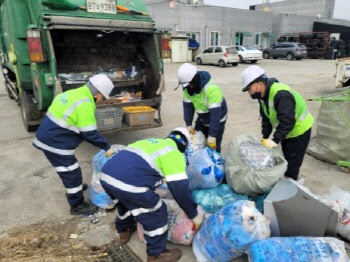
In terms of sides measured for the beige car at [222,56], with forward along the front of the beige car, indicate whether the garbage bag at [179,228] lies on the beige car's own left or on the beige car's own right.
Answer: on the beige car's own left

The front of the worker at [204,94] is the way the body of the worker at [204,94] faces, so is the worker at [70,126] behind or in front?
in front

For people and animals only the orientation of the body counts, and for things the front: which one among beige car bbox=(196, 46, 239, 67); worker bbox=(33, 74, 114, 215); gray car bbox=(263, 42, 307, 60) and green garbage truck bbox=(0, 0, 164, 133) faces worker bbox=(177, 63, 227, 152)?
worker bbox=(33, 74, 114, 215)

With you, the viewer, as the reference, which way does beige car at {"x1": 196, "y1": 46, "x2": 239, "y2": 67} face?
facing away from the viewer and to the left of the viewer

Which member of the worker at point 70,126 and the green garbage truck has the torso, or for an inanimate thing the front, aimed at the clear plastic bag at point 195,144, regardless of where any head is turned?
the worker

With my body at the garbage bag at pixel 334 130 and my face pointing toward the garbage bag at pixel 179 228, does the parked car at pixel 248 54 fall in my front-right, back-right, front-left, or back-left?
back-right

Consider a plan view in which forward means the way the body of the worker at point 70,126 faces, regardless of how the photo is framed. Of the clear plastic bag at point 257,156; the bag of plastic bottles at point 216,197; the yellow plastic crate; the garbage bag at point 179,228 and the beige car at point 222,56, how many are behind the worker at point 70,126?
0

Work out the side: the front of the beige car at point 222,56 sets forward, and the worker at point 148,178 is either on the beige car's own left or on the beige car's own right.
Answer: on the beige car's own left

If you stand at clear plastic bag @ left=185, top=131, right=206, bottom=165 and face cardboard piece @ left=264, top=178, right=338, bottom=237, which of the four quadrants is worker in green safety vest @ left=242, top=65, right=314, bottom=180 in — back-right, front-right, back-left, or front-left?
front-left

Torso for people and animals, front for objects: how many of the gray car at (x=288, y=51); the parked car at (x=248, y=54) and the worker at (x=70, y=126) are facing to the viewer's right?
1

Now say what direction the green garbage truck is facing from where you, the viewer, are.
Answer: facing away from the viewer and to the left of the viewer

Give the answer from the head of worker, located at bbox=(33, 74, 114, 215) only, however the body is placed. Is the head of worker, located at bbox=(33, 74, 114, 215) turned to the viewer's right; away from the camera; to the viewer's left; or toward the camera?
to the viewer's right

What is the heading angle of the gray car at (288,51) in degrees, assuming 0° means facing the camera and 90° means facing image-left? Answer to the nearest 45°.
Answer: approximately 135°

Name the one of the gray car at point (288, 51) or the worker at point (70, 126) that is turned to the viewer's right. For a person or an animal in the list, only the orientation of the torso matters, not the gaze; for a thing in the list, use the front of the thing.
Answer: the worker

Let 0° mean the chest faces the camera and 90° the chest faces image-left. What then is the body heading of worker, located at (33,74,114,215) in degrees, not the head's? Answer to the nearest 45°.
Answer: approximately 270°

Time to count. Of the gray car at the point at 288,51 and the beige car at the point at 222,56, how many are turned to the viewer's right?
0

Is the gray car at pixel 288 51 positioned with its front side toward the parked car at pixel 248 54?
no

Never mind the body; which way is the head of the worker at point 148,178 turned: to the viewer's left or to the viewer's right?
to the viewer's right
